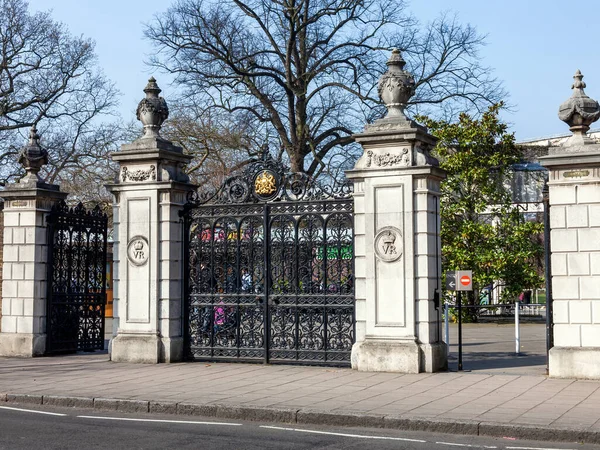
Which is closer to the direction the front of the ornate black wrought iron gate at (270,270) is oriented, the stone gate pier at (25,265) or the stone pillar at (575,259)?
the stone pillar

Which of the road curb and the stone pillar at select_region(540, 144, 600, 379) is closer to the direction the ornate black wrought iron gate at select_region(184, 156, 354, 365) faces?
the road curb

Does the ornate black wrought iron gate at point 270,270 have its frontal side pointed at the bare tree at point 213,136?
no

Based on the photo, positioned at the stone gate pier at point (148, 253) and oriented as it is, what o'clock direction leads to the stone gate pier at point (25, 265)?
the stone gate pier at point (25, 265) is roughly at 3 o'clock from the stone gate pier at point (148, 253).

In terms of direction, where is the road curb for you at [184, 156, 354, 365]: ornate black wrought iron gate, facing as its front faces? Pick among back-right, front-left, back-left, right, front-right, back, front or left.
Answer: front

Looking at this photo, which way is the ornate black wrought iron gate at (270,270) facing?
toward the camera

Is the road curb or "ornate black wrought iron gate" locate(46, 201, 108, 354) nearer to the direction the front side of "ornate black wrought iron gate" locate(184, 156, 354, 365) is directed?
the road curb

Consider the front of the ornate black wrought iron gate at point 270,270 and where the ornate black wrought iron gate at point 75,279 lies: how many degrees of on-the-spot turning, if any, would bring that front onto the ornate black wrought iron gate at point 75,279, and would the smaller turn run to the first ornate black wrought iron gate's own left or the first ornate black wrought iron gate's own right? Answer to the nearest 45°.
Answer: approximately 135° to the first ornate black wrought iron gate's own right

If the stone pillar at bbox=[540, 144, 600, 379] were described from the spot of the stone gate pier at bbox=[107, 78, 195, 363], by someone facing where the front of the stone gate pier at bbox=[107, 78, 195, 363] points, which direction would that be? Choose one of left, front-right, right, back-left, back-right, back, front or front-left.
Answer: left

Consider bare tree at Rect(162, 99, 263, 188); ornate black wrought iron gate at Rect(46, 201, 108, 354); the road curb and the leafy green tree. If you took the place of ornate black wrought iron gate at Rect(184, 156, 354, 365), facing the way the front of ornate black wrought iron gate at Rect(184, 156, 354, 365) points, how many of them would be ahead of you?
1

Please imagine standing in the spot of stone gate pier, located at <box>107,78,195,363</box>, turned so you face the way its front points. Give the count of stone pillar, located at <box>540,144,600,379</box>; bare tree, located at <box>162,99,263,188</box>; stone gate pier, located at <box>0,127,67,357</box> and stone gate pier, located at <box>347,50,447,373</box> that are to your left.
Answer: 2

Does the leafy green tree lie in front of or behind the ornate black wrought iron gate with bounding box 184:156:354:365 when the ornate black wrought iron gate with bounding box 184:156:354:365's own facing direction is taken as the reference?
behind

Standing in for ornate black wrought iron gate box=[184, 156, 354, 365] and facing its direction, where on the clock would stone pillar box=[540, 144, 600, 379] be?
The stone pillar is roughly at 10 o'clock from the ornate black wrought iron gate.
